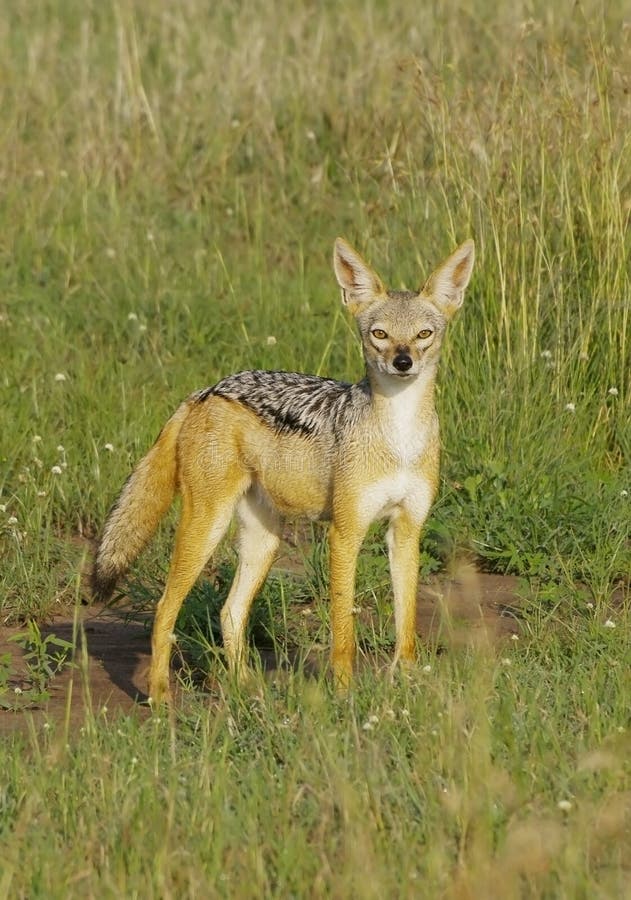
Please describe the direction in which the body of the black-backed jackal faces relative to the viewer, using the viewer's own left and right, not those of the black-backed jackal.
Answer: facing the viewer and to the right of the viewer
